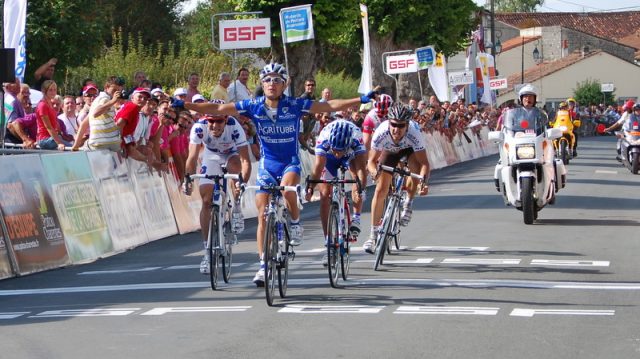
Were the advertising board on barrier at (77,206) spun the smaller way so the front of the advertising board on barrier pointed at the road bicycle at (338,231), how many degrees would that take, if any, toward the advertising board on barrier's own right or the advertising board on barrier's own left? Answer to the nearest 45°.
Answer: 0° — it already faces it

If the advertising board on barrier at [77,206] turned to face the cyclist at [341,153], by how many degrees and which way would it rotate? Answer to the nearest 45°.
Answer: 0° — it already faces them

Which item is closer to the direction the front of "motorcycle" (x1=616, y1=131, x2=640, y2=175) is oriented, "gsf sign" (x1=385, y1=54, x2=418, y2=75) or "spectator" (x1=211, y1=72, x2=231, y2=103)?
the spectator

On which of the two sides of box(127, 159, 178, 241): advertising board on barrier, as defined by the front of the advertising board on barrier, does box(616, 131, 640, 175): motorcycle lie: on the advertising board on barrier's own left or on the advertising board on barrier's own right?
on the advertising board on barrier's own left

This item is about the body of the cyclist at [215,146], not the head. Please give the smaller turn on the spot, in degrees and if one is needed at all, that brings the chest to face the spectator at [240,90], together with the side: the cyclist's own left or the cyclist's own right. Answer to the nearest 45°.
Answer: approximately 180°

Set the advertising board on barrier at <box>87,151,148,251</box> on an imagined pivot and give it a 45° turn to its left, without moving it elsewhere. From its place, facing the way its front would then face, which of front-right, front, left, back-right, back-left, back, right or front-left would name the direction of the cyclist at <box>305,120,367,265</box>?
front-right

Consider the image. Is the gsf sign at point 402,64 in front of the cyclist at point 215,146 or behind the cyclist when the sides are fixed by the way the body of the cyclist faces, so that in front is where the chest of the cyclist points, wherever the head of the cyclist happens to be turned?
behind

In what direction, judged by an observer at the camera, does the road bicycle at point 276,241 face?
facing the viewer

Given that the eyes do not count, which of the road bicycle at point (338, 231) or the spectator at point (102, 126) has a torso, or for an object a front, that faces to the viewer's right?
the spectator

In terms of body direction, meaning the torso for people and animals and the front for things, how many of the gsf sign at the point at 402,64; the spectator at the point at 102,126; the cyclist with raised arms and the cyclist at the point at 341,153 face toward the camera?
3

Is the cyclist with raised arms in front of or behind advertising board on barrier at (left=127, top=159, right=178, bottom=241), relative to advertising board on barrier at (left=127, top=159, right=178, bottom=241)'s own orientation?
in front

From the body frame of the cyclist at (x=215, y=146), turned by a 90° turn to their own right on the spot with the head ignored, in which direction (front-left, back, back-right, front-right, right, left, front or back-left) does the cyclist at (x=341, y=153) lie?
back

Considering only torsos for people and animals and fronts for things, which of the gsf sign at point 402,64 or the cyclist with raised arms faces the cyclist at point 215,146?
the gsf sign

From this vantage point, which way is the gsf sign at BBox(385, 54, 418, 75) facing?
toward the camera

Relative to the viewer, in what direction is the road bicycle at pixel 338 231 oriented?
toward the camera

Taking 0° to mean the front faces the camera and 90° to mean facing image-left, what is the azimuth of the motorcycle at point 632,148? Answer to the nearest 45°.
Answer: approximately 0°
